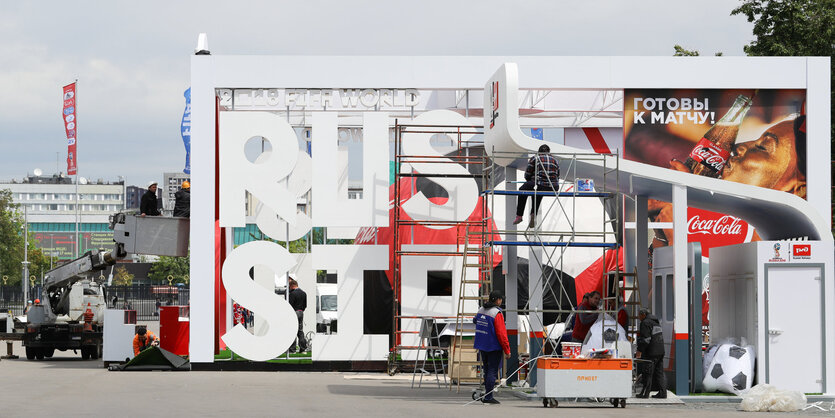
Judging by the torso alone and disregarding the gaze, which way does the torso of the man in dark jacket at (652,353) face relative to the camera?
to the viewer's left

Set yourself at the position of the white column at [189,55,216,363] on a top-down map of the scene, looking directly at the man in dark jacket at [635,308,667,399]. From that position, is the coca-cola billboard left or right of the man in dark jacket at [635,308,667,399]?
left

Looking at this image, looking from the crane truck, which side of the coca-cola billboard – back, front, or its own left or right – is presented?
right

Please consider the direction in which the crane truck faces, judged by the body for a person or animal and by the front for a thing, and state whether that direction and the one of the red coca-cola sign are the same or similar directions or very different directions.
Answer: very different directions

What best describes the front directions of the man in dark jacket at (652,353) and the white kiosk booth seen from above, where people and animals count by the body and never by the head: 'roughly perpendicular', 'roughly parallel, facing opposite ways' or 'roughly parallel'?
roughly perpendicular

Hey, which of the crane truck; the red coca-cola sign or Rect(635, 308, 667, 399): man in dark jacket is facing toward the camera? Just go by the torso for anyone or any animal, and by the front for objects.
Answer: the red coca-cola sign

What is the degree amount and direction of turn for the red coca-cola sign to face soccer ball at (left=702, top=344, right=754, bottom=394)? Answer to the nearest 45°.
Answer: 0° — it already faces it

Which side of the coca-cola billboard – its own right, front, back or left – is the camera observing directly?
front

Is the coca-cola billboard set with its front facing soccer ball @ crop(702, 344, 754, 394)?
yes

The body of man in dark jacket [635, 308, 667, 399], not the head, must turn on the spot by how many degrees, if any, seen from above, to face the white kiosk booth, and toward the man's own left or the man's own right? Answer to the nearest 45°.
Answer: approximately 135° to the man's own right

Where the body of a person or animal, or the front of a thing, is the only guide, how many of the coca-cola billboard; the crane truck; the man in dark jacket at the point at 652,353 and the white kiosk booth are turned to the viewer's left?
1

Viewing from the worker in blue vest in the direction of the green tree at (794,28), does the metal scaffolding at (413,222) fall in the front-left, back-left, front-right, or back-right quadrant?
front-left

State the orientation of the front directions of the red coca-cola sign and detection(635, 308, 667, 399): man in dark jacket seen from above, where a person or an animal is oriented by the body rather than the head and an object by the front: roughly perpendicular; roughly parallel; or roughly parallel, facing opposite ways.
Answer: roughly perpendicular

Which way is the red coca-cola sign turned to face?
toward the camera

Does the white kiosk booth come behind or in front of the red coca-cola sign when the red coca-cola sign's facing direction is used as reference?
in front
